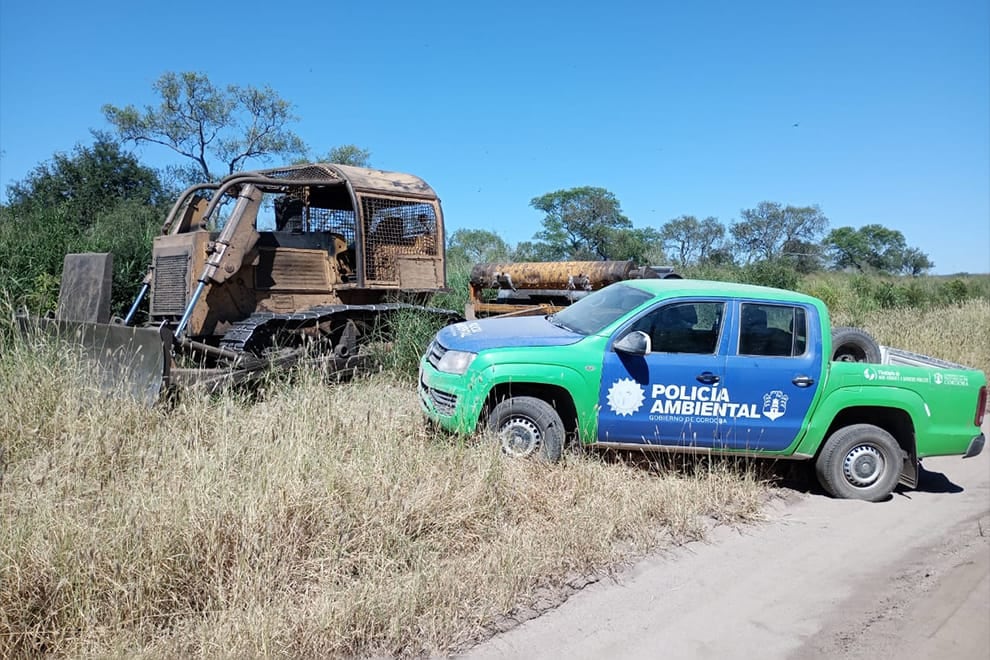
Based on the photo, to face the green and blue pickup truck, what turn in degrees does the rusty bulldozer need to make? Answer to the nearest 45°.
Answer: approximately 90° to its left

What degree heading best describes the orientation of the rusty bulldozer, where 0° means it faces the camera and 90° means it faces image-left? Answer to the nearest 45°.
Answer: approximately 45°

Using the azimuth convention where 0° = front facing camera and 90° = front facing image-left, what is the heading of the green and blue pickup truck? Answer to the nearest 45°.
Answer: approximately 90°

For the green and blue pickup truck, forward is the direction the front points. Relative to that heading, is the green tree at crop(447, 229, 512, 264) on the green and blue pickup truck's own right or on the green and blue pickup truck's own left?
on the green and blue pickup truck's own right

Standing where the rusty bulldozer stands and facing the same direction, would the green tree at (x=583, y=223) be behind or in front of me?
behind

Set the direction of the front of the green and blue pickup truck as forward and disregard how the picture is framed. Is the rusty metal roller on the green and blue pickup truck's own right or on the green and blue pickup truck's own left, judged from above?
on the green and blue pickup truck's own right
